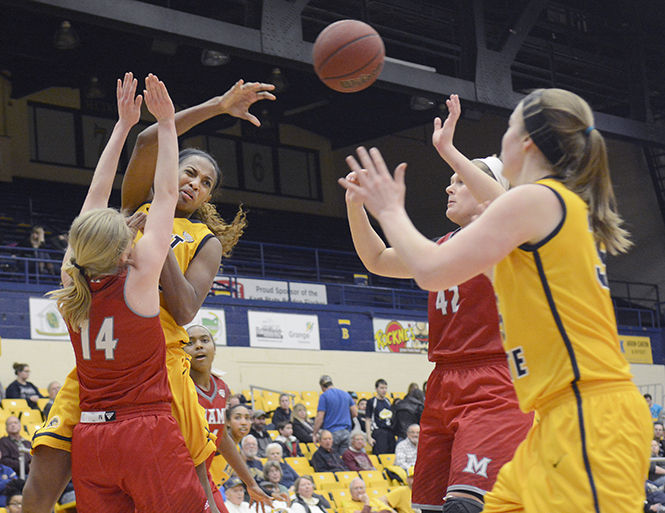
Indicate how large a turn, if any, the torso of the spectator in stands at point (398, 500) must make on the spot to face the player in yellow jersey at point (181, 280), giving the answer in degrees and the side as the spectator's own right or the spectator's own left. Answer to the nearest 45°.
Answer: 0° — they already face them

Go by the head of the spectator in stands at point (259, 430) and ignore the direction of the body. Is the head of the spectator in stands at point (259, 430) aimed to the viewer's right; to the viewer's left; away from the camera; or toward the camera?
toward the camera

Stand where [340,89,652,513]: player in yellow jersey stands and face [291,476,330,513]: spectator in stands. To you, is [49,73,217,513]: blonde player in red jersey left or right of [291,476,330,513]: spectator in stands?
left

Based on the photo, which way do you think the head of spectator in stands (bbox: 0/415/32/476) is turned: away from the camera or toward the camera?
toward the camera

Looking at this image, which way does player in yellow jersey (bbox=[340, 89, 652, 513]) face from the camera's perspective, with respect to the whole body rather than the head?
to the viewer's left

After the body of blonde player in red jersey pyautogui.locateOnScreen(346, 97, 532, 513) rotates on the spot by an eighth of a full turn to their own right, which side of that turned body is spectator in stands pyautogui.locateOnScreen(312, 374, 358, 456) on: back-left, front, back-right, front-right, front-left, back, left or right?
right

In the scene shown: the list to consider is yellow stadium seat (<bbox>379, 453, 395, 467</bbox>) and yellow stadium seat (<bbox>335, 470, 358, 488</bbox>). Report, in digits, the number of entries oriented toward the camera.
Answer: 2

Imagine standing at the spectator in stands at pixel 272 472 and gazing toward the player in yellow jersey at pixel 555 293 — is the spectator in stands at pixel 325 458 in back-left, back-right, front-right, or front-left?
back-left

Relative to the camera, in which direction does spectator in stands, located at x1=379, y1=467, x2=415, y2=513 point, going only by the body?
toward the camera

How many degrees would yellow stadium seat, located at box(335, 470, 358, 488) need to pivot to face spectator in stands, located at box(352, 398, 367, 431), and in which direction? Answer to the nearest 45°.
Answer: approximately 180°

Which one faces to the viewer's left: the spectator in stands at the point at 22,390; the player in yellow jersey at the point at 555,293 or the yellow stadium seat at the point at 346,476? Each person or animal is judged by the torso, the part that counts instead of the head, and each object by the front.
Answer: the player in yellow jersey

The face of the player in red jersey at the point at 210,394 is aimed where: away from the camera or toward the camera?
toward the camera

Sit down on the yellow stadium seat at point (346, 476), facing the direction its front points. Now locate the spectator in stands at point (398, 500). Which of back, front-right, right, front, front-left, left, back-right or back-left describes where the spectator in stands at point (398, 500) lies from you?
front

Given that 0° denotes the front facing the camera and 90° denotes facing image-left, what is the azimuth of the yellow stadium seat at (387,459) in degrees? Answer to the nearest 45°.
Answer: approximately 0°

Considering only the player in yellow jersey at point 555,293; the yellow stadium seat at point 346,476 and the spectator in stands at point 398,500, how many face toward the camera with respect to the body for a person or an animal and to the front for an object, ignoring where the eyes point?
2

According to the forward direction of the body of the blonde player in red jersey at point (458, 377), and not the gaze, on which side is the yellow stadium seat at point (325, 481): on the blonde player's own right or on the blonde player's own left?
on the blonde player's own right
